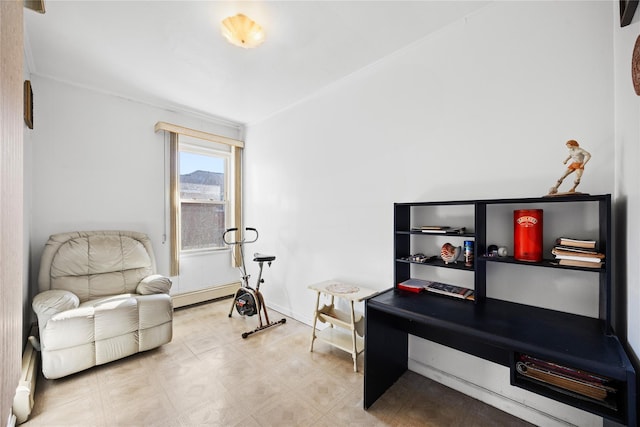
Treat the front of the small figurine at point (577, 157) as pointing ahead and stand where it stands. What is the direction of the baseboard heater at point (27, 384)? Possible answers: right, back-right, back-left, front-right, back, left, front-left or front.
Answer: front

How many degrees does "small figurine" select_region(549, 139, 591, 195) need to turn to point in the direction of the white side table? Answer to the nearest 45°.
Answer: approximately 45° to its right

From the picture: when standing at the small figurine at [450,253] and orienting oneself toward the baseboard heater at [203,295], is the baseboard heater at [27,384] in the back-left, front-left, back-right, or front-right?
front-left

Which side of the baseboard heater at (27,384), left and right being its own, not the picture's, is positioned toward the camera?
right

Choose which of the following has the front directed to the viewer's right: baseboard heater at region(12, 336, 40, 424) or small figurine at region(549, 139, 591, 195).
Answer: the baseboard heater

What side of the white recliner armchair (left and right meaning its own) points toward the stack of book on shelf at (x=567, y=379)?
front

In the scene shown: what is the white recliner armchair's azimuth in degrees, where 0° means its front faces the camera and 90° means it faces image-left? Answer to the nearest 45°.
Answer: approximately 315°

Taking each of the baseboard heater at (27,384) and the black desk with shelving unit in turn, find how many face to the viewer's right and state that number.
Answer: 1
